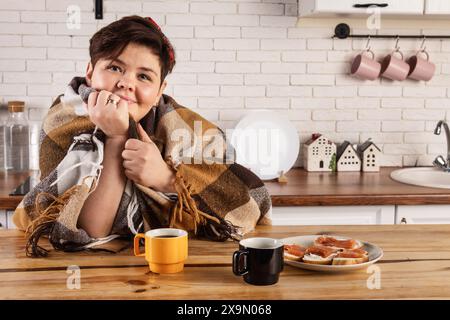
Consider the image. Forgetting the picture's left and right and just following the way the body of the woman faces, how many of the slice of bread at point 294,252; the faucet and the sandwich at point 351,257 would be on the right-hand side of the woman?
0

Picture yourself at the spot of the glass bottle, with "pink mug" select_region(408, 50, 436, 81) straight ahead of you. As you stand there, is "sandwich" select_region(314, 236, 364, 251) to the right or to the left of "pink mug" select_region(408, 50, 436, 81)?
right

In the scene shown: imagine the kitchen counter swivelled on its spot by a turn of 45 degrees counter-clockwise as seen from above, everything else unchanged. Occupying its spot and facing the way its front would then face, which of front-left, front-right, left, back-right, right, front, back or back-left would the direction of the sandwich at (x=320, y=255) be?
front-right

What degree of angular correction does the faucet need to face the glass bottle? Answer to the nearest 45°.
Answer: approximately 45° to its right

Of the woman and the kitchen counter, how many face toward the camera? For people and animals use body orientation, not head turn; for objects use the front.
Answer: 2

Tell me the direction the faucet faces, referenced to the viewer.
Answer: facing the viewer and to the left of the viewer

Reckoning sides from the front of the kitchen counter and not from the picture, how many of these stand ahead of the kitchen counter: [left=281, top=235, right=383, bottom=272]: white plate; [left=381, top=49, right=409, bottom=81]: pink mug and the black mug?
2

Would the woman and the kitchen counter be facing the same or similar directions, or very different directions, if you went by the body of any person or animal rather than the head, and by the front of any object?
same or similar directions

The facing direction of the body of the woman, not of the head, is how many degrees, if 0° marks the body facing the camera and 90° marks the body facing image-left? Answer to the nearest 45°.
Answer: approximately 0°

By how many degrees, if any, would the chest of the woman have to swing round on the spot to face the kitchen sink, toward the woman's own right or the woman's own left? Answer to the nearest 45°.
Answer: approximately 135° to the woman's own left

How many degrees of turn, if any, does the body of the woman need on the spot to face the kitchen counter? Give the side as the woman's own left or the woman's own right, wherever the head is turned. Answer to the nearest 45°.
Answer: approximately 135° to the woman's own left

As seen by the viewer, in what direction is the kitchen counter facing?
toward the camera

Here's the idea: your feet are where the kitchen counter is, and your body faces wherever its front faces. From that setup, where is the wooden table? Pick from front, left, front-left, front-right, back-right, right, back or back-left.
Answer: front

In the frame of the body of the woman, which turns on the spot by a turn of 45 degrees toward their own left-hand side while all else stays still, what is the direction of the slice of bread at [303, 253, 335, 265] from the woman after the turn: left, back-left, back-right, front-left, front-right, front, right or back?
front

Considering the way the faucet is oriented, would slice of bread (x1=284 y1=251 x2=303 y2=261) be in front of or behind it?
in front

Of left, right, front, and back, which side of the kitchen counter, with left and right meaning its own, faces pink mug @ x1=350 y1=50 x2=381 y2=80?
back
